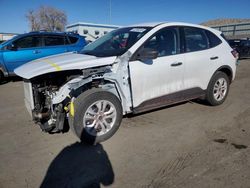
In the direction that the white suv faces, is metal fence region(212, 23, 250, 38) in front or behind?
behind

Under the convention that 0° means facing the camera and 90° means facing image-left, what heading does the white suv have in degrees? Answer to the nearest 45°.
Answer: approximately 45°

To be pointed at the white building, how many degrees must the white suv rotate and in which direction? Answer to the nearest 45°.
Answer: approximately 135° to its right

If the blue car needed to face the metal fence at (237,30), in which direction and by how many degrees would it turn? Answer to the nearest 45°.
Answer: approximately 135° to its right

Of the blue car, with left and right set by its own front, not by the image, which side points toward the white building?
right

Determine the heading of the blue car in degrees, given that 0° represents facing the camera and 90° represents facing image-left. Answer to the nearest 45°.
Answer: approximately 90°

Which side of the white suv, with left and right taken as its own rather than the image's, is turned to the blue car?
right

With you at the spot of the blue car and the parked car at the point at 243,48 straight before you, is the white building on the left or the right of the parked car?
left

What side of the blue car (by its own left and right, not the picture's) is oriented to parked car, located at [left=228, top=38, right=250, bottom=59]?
back
